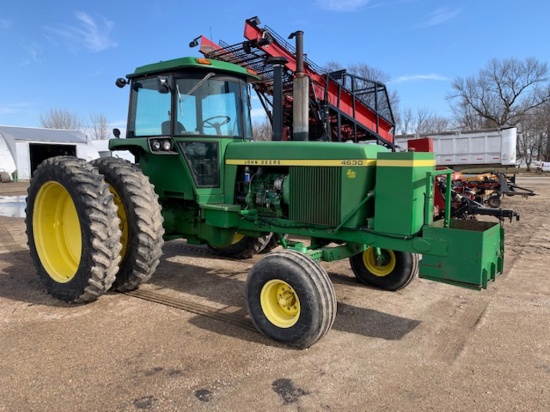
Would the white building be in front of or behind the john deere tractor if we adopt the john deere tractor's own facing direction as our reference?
behind

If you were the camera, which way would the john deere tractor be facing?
facing the viewer and to the right of the viewer
